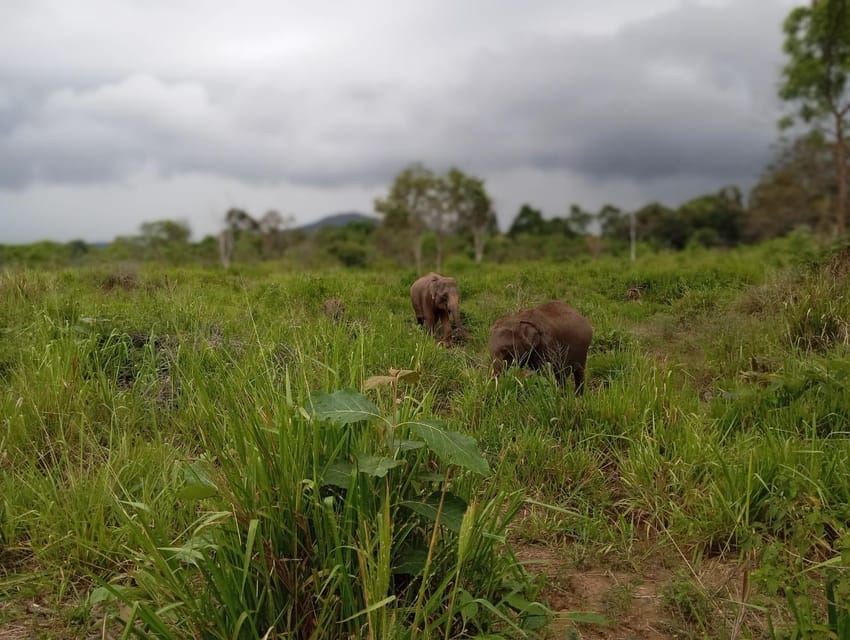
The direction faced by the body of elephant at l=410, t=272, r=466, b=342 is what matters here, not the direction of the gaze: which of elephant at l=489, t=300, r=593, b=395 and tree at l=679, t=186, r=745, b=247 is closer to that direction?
the elephant

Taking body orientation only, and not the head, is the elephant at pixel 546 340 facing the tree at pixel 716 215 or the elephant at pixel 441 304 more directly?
the elephant

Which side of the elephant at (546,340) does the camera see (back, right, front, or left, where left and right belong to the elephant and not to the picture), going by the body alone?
left

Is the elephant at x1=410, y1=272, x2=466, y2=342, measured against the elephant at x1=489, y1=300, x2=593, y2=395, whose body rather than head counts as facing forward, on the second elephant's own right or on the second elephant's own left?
on the second elephant's own right

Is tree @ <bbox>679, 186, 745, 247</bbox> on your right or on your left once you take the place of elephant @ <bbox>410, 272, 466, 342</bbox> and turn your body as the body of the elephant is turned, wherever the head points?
on your left

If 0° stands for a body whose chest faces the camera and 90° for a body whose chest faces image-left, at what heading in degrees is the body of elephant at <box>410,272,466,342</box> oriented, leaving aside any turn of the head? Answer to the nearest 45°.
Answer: approximately 315°

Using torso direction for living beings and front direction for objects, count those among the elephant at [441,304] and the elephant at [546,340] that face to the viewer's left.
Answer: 1

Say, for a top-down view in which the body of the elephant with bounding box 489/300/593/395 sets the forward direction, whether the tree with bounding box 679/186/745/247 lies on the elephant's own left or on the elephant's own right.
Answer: on the elephant's own right

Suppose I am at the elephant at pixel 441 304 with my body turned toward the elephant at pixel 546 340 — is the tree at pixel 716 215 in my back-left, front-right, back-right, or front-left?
back-left

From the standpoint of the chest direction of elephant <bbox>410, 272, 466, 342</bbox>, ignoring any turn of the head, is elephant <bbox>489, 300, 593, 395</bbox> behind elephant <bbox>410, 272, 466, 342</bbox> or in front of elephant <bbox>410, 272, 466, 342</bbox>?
in front

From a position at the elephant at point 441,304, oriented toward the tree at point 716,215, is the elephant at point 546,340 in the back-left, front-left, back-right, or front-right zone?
back-right
